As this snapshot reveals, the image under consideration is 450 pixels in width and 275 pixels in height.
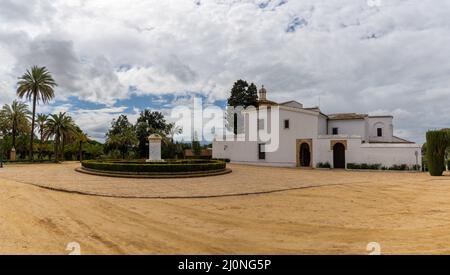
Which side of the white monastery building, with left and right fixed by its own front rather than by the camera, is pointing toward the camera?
front

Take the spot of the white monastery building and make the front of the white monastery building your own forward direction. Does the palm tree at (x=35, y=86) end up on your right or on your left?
on your right

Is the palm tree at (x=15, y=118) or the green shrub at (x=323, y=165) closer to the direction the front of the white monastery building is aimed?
the green shrub

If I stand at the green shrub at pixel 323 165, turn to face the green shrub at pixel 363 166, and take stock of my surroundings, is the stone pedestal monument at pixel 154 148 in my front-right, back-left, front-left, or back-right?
back-right

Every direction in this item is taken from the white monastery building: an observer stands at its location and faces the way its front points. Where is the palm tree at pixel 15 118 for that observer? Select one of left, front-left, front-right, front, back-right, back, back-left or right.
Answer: right

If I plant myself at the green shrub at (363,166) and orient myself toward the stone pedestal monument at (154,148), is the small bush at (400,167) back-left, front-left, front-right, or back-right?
back-left

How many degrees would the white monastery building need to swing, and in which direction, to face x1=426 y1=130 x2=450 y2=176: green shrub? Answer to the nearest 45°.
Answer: approximately 45° to its left

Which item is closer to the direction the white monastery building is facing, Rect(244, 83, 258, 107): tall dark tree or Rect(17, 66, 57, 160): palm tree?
the palm tree

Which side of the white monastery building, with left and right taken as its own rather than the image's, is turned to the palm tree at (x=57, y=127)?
right

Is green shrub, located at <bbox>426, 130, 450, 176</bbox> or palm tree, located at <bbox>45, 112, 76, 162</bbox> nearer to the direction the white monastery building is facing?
the green shrub
